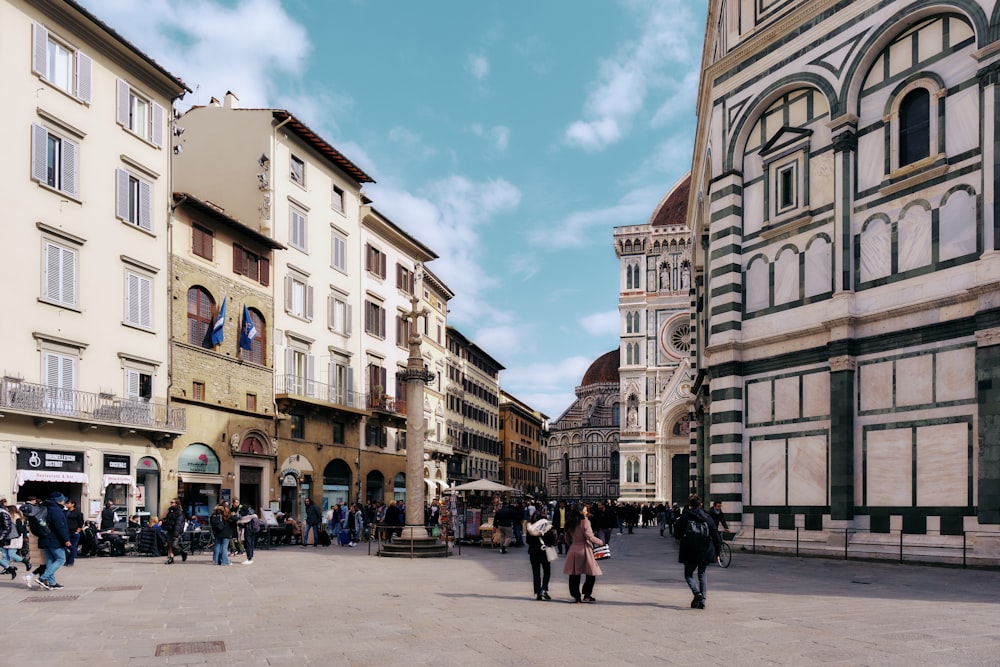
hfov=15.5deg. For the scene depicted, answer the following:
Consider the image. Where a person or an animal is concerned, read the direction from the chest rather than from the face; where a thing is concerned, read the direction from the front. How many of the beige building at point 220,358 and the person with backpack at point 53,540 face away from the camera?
0

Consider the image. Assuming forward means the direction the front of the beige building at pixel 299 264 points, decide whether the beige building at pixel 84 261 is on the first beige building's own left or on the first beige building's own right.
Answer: on the first beige building's own right

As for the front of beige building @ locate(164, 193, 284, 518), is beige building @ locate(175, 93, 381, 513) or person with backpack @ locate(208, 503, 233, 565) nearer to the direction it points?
the person with backpack

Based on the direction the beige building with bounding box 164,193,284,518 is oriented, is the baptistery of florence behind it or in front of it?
in front

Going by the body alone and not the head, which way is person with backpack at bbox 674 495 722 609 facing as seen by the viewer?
away from the camera
